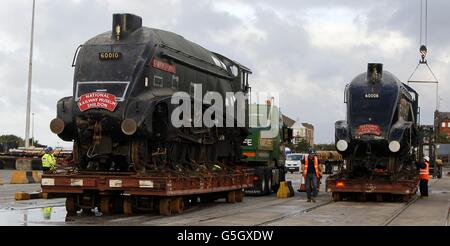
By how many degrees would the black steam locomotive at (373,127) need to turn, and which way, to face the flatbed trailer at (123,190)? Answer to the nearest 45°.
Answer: approximately 45° to its right

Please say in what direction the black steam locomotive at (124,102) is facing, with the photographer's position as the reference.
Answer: facing the viewer and to the left of the viewer

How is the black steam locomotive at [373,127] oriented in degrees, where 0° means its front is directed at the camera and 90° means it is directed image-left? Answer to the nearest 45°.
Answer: approximately 0°

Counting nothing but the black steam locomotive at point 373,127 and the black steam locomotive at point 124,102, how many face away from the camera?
0

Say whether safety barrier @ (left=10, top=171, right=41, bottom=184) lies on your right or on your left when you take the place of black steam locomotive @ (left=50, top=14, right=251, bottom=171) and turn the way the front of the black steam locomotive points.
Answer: on your right

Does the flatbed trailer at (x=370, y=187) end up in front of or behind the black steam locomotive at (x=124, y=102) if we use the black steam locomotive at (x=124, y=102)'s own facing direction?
behind

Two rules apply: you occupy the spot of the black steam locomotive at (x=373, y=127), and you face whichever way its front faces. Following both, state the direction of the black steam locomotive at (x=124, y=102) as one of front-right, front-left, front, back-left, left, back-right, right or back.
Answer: front-right
